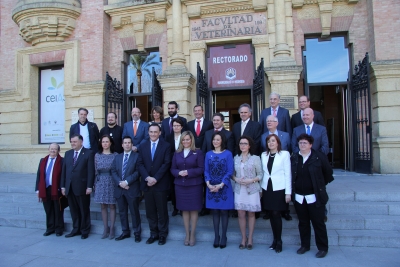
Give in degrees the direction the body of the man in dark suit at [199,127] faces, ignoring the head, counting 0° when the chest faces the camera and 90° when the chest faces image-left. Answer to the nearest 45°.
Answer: approximately 0°

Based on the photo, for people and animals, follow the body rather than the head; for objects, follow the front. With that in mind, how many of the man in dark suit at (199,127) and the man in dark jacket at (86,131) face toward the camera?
2

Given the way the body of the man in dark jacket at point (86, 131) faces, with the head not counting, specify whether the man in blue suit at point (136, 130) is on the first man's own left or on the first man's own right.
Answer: on the first man's own left

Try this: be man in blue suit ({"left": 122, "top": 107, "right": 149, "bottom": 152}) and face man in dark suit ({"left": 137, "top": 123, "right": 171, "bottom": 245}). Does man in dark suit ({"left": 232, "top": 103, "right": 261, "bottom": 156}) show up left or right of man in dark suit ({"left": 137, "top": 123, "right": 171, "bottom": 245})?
left

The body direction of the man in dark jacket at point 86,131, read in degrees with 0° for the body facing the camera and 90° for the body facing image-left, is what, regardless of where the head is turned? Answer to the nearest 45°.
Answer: approximately 0°
